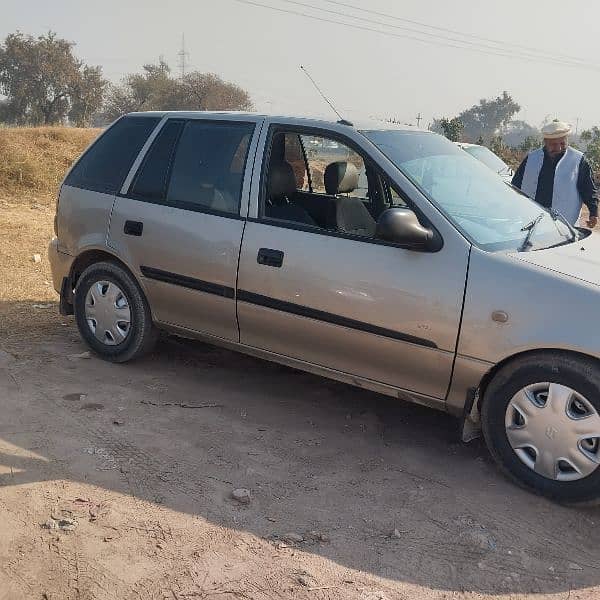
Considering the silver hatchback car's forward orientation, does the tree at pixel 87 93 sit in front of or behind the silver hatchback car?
behind

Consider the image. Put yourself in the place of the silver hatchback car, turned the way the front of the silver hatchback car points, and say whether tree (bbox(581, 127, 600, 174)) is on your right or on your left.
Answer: on your left

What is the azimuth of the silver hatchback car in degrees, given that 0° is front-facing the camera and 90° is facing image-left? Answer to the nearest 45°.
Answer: approximately 315°

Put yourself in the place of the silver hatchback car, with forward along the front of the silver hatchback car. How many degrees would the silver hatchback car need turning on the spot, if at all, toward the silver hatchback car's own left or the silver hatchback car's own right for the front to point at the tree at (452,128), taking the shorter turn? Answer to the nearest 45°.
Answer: approximately 135° to the silver hatchback car's own left

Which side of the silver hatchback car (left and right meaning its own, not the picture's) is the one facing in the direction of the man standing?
left

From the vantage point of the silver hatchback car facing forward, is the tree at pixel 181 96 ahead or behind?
behind

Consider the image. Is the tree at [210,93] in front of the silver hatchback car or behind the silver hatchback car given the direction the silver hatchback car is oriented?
behind
